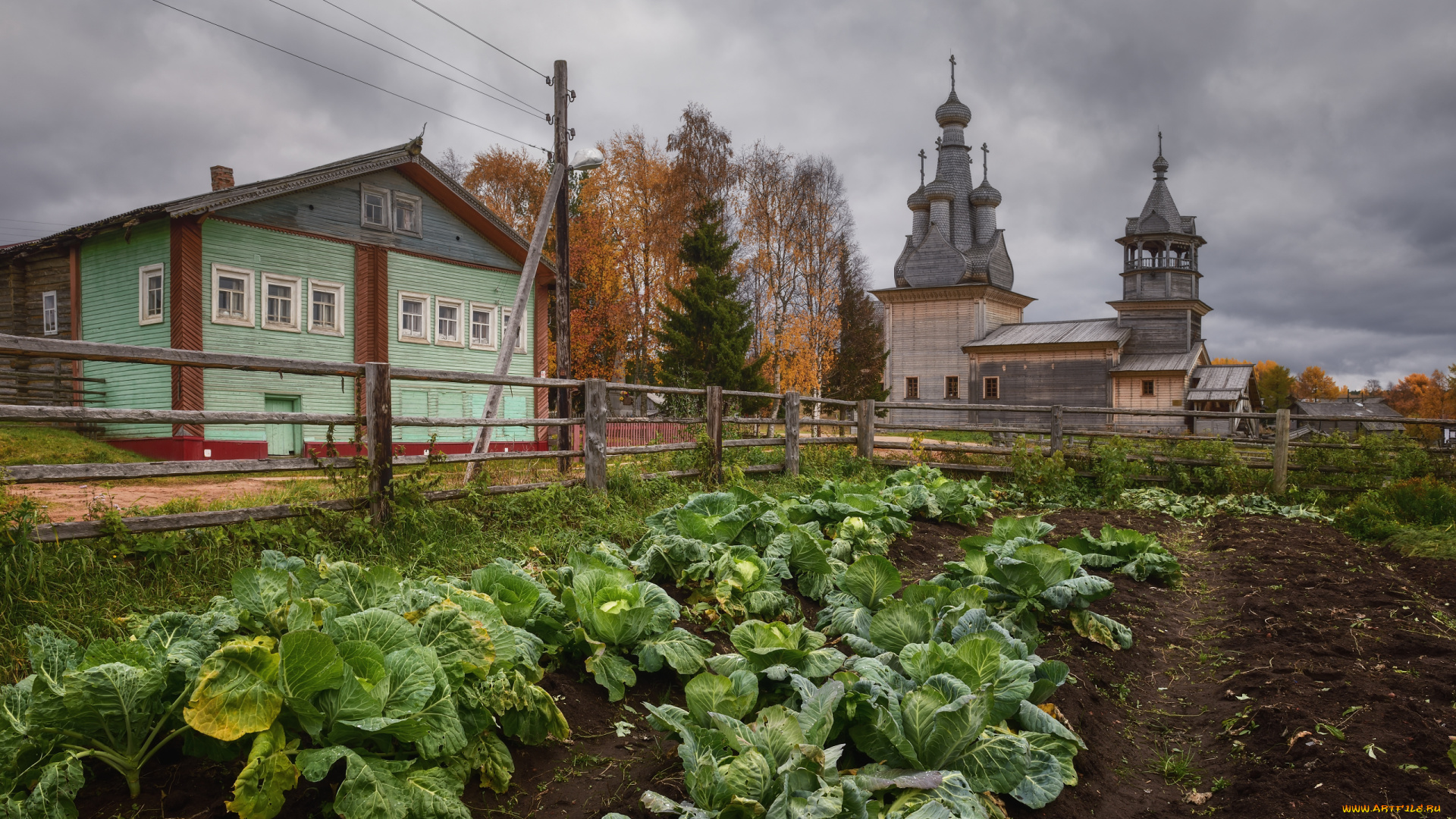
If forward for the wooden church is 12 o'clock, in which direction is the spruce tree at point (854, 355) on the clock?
The spruce tree is roughly at 5 o'clock from the wooden church.

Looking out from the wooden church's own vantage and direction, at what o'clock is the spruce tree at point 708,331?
The spruce tree is roughly at 4 o'clock from the wooden church.

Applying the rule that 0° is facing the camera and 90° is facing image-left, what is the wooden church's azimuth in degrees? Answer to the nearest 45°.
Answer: approximately 270°

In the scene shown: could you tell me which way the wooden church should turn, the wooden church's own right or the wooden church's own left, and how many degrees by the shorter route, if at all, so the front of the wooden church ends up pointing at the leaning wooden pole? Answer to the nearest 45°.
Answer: approximately 90° to the wooden church's own right

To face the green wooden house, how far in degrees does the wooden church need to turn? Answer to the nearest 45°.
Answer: approximately 135° to its right

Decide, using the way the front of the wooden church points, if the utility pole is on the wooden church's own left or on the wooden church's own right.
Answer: on the wooden church's own right
